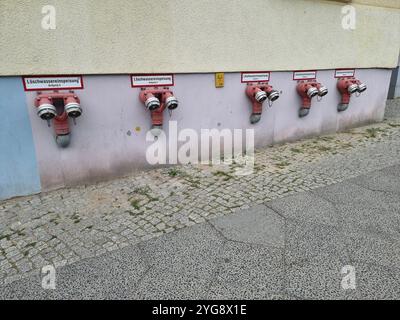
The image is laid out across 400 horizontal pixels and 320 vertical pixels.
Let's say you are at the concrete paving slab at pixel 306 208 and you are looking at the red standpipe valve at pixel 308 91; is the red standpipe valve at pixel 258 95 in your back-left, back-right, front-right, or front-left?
front-left

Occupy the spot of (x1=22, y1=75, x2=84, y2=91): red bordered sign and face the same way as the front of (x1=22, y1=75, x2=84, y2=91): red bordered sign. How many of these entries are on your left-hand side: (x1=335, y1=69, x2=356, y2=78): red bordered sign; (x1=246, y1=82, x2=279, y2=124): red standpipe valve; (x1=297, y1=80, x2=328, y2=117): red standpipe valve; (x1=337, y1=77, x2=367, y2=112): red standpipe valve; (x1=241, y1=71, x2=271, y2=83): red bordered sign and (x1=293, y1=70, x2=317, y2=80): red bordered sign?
6

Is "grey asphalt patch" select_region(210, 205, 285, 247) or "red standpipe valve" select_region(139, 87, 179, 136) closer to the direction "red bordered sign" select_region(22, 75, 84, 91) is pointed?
the grey asphalt patch

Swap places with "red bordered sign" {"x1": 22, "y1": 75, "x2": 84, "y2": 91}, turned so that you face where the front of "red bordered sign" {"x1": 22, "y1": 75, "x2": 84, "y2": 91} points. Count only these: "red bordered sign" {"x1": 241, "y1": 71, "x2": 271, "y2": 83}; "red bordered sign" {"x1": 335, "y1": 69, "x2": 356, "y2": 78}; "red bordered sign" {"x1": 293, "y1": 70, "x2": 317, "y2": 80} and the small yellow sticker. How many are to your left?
4

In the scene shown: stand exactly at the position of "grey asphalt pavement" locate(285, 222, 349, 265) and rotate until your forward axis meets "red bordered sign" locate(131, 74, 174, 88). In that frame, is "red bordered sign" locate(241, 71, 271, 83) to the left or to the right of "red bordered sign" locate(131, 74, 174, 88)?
right

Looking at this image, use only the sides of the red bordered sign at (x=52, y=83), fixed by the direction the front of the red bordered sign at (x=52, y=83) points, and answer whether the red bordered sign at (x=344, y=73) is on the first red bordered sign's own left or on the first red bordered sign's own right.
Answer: on the first red bordered sign's own left

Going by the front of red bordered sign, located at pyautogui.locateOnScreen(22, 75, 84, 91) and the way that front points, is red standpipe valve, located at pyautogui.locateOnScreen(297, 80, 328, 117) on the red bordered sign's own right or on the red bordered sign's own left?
on the red bordered sign's own left

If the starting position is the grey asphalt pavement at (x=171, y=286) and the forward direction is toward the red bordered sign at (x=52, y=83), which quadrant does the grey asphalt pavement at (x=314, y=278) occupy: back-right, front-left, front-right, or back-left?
back-right

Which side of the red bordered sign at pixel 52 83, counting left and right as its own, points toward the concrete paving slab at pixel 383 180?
left

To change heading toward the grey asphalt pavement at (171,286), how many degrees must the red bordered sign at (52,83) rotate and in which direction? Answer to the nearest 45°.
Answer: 0° — it already faces it

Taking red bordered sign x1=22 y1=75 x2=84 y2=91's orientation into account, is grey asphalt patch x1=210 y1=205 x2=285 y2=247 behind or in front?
in front

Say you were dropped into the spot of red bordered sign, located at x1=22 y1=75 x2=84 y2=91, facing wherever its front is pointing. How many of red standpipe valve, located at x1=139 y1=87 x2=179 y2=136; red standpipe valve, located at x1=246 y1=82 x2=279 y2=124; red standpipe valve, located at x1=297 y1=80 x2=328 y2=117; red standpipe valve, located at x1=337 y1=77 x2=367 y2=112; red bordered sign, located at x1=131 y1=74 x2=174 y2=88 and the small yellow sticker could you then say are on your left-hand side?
6

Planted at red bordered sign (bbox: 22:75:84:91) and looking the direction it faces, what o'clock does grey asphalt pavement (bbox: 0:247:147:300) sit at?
The grey asphalt pavement is roughly at 12 o'clock from the red bordered sign.

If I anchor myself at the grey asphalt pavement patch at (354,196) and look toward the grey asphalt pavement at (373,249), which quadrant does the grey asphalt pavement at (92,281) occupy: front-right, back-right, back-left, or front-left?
front-right

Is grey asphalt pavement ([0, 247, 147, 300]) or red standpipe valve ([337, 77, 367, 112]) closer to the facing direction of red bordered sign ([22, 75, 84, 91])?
the grey asphalt pavement

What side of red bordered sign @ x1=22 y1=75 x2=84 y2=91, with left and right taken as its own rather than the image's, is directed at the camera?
front
